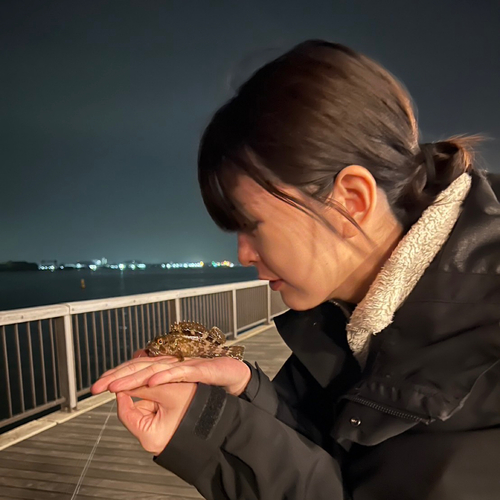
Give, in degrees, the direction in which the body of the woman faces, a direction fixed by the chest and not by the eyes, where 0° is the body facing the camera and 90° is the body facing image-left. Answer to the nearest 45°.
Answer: approximately 90°

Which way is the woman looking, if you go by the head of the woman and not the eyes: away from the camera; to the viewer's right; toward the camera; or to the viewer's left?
to the viewer's left

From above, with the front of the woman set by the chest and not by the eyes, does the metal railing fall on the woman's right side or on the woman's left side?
on the woman's right side
